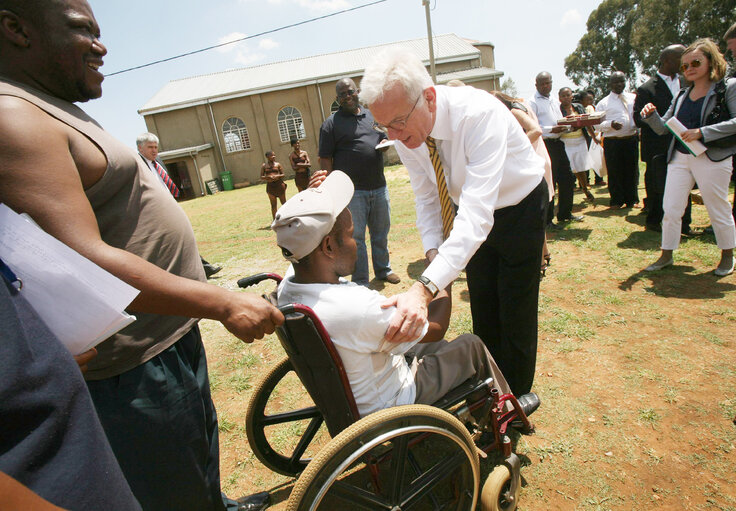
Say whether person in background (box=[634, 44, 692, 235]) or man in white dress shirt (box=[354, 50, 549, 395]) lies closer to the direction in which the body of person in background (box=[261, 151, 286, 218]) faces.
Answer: the man in white dress shirt

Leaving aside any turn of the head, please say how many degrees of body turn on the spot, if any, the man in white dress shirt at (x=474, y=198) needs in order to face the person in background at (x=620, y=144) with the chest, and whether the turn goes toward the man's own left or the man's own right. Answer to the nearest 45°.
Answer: approximately 180°

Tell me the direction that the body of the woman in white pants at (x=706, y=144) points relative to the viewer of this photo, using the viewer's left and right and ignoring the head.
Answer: facing the viewer and to the left of the viewer

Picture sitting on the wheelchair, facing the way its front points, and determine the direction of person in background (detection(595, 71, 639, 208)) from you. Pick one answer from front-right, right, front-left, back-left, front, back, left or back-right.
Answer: front

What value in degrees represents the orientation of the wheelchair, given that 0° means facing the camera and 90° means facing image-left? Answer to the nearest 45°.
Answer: approximately 225°

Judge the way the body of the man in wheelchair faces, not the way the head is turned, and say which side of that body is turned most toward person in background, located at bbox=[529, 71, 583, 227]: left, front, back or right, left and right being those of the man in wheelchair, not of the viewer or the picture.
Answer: front

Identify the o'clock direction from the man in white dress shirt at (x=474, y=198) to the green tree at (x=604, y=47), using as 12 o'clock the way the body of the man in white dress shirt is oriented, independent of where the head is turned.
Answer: The green tree is roughly at 5 o'clock from the man in white dress shirt.

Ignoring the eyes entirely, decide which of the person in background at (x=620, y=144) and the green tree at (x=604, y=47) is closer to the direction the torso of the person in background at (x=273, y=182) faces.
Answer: the person in background

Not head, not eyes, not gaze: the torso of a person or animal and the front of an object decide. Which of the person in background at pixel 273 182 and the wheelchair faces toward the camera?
the person in background

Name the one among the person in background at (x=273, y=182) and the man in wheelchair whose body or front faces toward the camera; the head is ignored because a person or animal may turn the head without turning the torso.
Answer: the person in background

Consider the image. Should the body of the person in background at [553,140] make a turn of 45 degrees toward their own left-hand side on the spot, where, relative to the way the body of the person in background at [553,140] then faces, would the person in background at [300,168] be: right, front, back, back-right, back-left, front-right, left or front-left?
back

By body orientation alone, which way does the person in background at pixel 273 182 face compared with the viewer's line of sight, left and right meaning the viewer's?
facing the viewer

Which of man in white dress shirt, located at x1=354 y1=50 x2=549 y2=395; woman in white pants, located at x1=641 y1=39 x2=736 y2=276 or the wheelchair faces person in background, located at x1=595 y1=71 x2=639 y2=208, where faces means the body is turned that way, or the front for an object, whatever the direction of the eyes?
the wheelchair

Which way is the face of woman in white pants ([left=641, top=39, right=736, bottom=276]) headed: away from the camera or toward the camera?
toward the camera

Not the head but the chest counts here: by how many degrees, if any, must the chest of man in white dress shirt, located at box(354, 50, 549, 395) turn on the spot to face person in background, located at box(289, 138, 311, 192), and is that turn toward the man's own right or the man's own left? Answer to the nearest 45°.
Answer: approximately 90° to the man's own right

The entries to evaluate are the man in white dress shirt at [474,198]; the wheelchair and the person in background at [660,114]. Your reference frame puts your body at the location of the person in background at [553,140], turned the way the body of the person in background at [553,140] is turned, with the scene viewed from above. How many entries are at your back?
0

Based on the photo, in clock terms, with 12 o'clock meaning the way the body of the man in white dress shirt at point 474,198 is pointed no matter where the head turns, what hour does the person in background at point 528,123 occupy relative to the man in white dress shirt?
The person in background is roughly at 5 o'clock from the man in white dress shirt.

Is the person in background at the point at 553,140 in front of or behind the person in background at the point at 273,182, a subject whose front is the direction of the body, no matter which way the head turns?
in front

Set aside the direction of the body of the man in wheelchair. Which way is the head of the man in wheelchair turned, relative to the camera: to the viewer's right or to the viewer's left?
to the viewer's right
